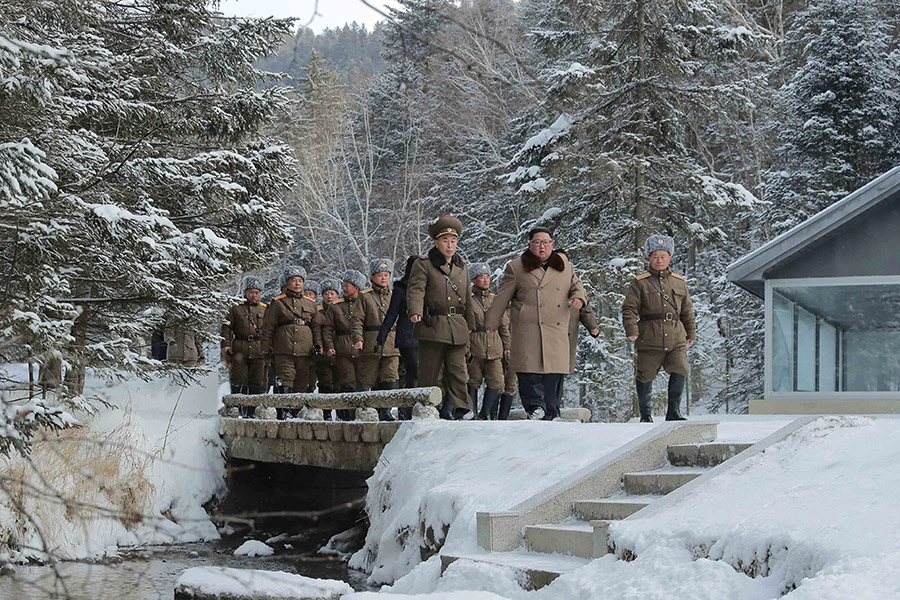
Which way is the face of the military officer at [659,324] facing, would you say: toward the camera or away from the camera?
toward the camera

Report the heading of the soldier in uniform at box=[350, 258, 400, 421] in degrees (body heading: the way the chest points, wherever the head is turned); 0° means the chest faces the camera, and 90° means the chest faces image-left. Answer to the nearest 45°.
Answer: approximately 315°

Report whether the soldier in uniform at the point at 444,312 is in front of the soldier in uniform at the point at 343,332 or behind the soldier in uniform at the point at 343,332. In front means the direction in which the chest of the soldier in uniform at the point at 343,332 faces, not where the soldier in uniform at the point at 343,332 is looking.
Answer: in front

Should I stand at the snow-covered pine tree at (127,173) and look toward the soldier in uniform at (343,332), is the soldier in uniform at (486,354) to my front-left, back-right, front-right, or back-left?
front-right

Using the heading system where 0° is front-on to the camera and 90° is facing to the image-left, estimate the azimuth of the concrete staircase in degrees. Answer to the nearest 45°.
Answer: approximately 45°

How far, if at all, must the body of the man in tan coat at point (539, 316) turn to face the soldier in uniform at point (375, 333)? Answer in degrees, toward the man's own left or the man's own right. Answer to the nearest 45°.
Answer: approximately 135° to the man's own right

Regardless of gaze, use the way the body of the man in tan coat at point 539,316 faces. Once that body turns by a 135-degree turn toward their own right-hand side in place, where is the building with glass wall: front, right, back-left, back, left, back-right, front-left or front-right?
right

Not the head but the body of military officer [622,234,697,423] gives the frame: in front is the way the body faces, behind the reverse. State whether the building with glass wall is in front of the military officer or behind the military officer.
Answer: behind

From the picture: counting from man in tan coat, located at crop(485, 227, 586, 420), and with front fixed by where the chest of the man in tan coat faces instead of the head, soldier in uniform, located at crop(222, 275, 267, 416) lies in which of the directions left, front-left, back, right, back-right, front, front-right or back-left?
back-right

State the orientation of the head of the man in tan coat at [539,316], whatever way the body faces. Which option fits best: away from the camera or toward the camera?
toward the camera

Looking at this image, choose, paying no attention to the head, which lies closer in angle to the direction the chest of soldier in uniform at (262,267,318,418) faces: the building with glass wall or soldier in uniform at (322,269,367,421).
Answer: the soldier in uniform

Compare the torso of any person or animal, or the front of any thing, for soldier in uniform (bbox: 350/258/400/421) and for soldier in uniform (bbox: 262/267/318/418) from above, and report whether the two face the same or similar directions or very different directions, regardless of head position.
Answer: same or similar directions

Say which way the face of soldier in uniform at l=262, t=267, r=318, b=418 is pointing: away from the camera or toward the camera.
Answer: toward the camera

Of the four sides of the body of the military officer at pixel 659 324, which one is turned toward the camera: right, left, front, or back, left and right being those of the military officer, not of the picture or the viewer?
front

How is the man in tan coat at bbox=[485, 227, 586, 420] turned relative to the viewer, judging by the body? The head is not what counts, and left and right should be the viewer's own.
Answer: facing the viewer
